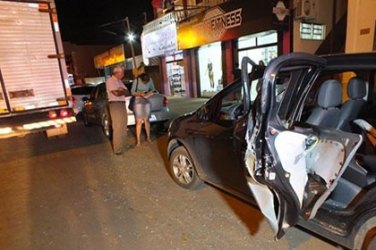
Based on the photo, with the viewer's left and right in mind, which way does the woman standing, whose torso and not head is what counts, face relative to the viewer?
facing the viewer

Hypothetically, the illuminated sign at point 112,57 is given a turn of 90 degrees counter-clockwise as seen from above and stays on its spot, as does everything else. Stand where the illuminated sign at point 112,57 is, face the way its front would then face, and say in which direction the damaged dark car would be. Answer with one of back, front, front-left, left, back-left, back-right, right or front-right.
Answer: front-right

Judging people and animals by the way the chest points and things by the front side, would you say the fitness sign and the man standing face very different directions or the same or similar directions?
very different directions

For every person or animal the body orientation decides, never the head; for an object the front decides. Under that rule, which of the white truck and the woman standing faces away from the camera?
the white truck

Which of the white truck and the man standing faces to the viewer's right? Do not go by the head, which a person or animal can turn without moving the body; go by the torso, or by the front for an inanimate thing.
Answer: the man standing

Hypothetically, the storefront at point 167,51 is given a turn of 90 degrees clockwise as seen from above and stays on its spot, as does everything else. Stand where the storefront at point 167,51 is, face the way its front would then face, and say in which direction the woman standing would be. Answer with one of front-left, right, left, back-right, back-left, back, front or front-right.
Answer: back-left

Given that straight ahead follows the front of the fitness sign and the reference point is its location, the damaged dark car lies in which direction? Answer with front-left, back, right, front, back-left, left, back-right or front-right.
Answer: front-left

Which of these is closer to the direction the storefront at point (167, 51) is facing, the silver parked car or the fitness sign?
the silver parked car

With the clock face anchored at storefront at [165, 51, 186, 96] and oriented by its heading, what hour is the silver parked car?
The silver parked car is roughly at 11 o'clock from the storefront.

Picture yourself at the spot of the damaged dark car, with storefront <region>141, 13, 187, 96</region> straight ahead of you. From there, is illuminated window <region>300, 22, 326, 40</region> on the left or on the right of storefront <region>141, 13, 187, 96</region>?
right

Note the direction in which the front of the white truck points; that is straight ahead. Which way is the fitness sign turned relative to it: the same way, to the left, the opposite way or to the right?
to the left

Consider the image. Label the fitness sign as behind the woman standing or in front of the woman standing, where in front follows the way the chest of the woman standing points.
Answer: behind

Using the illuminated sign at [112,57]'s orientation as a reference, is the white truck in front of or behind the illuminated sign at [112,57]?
in front

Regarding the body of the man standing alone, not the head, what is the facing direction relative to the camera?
to the viewer's right

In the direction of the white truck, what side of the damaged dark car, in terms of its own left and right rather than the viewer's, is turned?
front

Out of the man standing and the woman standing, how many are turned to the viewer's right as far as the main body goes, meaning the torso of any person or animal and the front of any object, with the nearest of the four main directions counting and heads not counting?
1

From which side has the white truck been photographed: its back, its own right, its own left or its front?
back
